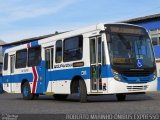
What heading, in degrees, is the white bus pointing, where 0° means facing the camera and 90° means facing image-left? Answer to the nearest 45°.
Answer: approximately 315°
